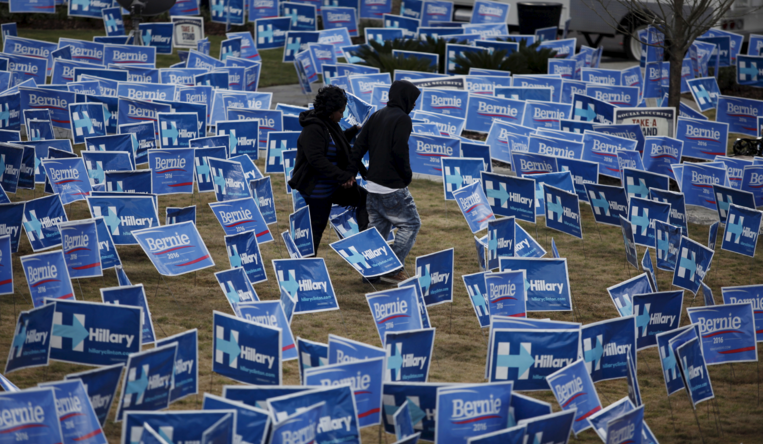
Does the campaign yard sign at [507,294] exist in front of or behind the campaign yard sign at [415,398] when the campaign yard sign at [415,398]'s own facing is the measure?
behind

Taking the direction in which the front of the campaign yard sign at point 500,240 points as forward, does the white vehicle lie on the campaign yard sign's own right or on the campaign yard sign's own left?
on the campaign yard sign's own left

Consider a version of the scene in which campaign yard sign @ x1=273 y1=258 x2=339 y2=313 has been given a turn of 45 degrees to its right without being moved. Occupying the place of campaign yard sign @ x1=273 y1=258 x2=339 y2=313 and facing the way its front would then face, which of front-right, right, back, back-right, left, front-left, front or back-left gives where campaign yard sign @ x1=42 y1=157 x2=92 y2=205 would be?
right

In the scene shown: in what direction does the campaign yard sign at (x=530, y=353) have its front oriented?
toward the camera

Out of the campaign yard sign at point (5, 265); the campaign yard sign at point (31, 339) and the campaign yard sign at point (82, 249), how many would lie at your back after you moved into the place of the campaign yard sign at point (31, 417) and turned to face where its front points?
3

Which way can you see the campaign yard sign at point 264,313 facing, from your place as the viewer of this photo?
facing the viewer

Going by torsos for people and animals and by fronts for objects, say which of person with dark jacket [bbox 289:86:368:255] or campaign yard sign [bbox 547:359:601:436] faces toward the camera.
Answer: the campaign yard sign

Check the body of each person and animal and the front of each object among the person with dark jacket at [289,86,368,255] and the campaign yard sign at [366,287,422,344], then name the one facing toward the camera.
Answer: the campaign yard sign

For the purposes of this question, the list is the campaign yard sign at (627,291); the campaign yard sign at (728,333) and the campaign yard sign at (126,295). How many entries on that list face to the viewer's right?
0

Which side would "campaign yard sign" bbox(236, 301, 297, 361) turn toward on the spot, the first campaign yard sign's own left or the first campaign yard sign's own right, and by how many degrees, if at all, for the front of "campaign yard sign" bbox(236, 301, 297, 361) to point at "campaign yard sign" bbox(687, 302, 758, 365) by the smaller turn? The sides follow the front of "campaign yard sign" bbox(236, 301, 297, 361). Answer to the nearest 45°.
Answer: approximately 90° to the first campaign yard sign's own left

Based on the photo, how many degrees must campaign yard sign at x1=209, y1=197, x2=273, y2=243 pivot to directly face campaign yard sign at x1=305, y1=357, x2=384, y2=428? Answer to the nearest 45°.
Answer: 0° — it already faces it

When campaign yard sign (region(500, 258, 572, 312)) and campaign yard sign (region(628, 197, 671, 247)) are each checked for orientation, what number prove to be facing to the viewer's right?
0

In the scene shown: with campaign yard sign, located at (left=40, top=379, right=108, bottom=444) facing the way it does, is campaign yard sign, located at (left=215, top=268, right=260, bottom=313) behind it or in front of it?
behind

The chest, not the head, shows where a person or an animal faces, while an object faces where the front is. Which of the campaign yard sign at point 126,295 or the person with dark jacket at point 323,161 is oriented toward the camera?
the campaign yard sign

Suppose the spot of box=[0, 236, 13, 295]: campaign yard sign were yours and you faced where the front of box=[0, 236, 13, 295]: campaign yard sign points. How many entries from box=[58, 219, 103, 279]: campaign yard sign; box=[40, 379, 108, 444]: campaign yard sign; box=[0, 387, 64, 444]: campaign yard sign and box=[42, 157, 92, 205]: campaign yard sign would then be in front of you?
2

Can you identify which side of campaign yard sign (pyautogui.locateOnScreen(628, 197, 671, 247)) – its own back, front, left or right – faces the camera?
front
